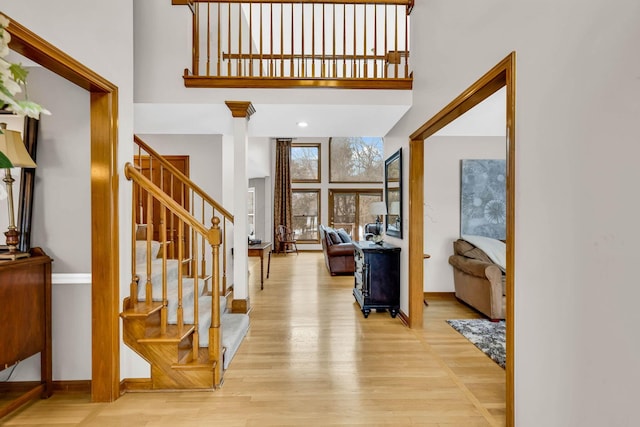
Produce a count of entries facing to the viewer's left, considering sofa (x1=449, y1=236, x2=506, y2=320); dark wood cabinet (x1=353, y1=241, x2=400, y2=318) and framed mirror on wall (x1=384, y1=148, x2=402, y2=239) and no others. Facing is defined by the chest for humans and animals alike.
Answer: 2

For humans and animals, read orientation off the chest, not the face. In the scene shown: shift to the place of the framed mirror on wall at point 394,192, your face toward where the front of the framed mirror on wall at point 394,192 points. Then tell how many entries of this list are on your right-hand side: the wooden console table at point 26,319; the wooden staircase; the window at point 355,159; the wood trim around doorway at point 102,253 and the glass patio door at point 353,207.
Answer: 2

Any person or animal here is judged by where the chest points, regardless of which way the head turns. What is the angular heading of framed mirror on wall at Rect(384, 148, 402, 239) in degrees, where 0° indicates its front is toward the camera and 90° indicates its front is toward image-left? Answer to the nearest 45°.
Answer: approximately 90°

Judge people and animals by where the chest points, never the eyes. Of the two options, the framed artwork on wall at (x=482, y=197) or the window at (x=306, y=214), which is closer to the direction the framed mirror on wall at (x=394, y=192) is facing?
the window

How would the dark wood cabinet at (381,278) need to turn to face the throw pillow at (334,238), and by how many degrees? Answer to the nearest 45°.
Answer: approximately 90° to its right
